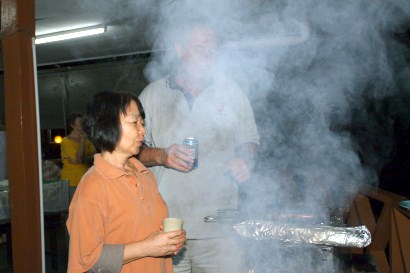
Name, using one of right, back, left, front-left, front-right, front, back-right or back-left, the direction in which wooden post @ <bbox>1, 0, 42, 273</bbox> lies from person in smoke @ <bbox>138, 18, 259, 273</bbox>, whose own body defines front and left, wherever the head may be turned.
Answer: right

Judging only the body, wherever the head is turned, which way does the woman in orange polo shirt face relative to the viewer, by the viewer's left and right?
facing the viewer and to the right of the viewer

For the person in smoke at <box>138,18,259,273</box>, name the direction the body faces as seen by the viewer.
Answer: toward the camera

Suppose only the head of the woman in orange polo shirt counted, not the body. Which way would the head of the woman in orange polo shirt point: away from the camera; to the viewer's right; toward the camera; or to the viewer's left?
to the viewer's right

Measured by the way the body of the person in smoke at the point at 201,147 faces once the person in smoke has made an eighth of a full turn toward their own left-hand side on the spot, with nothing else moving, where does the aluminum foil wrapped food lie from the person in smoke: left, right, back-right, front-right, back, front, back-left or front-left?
front

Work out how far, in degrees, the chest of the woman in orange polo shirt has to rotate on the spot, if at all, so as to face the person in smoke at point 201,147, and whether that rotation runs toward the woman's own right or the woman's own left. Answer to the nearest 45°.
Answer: approximately 90° to the woman's own left

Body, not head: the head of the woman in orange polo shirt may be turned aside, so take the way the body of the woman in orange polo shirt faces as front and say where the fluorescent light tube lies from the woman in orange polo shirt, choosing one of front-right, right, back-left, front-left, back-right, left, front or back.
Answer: back-left

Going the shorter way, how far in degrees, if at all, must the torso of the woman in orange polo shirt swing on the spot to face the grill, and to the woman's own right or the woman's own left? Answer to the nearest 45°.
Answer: approximately 45° to the woman's own left

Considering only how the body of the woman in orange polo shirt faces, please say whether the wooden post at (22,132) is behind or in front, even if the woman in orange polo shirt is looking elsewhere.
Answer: behind

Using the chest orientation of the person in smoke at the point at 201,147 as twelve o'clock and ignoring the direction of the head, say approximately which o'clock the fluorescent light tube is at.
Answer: The fluorescent light tube is roughly at 5 o'clock from the person in smoke.

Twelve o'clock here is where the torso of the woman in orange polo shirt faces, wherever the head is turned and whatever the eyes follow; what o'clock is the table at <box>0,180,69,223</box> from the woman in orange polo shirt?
The table is roughly at 7 o'clock from the woman in orange polo shirt.

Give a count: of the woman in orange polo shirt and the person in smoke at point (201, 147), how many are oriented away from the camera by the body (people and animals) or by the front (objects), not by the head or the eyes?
0

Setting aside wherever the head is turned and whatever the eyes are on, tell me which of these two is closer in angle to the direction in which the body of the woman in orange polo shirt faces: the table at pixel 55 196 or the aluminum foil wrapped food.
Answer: the aluminum foil wrapped food
